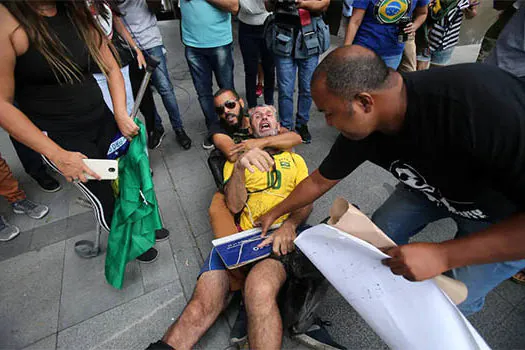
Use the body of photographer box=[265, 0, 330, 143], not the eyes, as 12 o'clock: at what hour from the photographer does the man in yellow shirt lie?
The man in yellow shirt is roughly at 12 o'clock from the photographer.

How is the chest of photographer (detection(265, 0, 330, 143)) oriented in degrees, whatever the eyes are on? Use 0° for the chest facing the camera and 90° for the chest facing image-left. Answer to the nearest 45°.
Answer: approximately 0°

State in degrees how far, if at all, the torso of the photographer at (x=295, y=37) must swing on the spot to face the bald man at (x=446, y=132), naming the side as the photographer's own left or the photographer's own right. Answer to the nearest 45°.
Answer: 0° — they already face them
